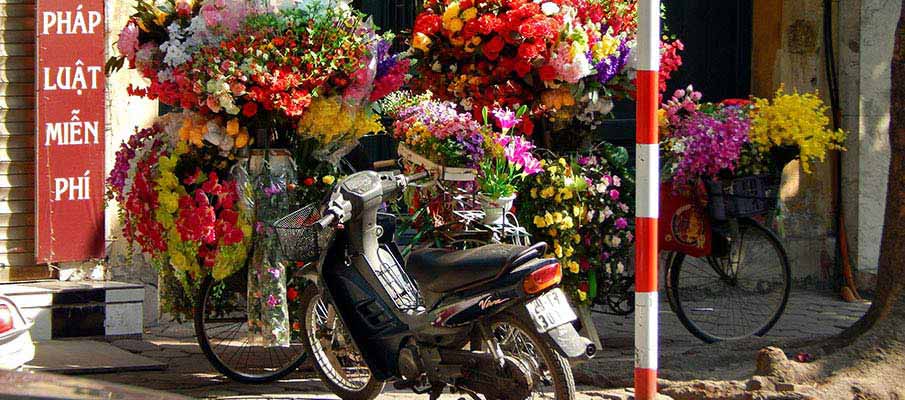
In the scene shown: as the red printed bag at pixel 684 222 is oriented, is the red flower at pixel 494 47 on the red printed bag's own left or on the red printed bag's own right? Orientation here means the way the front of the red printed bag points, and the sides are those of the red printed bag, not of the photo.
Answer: on the red printed bag's own right

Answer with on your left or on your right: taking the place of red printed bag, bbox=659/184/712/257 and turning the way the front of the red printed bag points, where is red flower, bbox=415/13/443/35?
on your right

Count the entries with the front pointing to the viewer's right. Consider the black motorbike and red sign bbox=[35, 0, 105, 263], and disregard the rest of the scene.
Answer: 0

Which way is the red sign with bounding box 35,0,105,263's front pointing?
toward the camera

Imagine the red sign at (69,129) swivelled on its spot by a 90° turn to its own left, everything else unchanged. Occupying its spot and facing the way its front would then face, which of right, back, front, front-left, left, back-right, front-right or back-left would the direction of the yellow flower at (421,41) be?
front-right

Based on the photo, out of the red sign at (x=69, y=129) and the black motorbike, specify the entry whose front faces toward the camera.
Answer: the red sign

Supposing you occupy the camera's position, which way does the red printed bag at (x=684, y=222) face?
facing the viewer

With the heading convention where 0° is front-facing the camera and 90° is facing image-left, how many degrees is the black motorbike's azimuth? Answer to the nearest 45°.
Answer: approximately 135°

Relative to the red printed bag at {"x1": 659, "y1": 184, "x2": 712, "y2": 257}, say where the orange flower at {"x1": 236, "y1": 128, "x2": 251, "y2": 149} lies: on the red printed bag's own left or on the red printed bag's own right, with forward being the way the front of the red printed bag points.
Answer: on the red printed bag's own right

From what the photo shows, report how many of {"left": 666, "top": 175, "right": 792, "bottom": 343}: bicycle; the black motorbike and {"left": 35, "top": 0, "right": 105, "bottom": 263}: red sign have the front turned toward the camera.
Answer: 1
